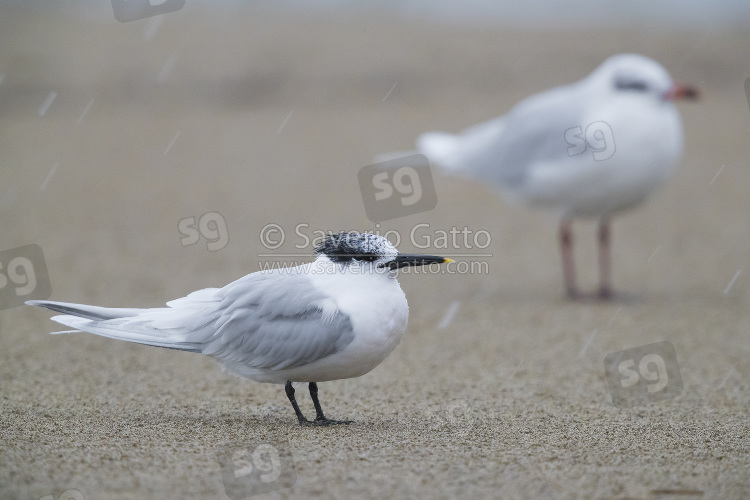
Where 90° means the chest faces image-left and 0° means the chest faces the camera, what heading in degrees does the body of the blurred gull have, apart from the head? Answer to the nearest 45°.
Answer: approximately 270°
